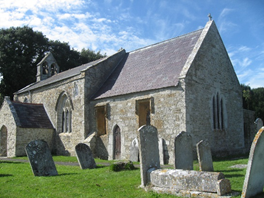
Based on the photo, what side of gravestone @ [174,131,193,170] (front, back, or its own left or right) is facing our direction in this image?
front

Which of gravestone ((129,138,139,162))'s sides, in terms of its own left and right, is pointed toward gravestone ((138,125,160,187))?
front

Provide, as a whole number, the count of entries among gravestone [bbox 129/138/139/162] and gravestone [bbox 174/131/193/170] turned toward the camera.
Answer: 2

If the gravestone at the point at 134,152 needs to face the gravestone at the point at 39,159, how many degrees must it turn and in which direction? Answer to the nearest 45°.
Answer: approximately 45° to its right

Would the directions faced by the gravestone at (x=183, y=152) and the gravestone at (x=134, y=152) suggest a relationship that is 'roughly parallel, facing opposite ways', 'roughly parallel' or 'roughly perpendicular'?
roughly parallel

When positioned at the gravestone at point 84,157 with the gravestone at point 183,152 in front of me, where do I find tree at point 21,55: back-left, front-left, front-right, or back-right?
back-left

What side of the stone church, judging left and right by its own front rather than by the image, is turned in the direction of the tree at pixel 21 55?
right

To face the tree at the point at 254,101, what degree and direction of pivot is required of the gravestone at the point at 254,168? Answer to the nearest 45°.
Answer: approximately 135° to its left
